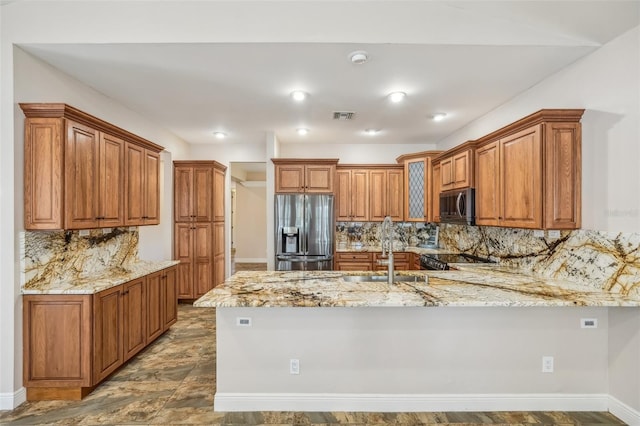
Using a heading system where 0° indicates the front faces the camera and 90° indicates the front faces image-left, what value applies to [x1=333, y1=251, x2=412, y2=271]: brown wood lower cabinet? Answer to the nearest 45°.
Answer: approximately 0°

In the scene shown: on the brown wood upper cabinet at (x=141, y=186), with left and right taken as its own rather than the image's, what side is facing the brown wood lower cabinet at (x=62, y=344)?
right

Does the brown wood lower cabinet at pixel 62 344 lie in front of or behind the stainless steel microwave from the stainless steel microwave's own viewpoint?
in front

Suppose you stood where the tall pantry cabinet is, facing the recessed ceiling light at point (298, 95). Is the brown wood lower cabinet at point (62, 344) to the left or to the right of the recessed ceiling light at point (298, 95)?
right

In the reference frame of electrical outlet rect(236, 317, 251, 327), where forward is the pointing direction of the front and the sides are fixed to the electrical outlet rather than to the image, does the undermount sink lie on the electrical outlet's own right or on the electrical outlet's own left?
on the electrical outlet's own left

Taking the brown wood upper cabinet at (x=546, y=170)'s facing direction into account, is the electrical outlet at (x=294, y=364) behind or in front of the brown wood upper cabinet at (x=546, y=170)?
in front

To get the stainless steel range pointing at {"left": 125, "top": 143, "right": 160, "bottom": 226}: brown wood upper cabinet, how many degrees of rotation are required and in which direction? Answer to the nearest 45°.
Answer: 0° — it already faces it

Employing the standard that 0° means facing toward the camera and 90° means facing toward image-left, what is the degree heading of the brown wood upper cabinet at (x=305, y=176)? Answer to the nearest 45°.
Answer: approximately 0°

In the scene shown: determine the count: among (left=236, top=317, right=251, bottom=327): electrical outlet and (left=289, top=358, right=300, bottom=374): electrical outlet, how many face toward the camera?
2

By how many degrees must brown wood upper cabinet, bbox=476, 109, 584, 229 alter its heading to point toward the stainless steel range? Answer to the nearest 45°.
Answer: approximately 90° to its right
